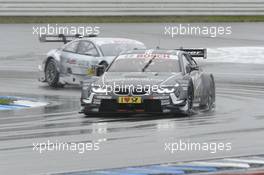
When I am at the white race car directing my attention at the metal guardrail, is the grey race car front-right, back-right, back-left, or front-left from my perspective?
back-right

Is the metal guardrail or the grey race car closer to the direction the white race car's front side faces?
the grey race car
